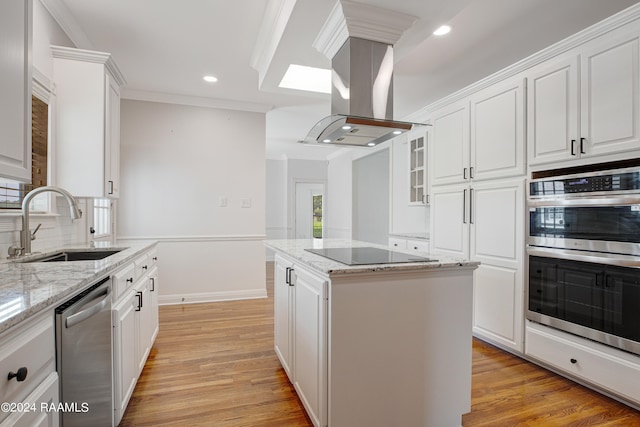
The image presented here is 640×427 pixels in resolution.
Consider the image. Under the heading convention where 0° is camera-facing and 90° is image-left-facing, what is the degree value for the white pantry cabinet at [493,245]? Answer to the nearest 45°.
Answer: approximately 45°

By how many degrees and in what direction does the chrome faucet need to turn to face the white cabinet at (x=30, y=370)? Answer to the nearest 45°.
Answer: approximately 90° to its right

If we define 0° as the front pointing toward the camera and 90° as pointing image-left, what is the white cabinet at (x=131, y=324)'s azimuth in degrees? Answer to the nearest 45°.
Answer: approximately 270°

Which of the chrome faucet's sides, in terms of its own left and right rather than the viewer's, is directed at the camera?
right

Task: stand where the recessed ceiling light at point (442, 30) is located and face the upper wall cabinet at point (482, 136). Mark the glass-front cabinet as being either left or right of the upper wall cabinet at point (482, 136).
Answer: left

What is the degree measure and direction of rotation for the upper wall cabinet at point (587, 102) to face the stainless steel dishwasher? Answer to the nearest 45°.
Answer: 0° — it already faces it

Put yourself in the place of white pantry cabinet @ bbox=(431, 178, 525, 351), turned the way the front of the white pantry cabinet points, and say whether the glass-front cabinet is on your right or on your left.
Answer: on your right

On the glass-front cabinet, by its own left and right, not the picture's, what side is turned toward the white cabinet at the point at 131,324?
front

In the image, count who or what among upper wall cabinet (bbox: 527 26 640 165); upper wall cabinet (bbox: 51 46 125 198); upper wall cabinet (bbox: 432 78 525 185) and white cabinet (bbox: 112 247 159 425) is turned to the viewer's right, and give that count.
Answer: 2

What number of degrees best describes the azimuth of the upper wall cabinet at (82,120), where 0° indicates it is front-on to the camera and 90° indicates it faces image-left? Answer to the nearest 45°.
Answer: approximately 270°

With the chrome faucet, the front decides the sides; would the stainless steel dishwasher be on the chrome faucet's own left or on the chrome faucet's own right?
on the chrome faucet's own right

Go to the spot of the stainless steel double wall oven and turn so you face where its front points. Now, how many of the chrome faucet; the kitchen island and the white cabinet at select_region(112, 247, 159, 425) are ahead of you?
3

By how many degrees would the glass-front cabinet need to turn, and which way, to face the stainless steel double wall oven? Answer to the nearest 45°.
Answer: approximately 90° to its left

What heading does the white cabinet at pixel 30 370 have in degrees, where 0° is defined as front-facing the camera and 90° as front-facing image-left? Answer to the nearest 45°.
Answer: approximately 315°

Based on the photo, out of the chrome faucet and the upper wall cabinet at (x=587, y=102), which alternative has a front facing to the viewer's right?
the chrome faucet

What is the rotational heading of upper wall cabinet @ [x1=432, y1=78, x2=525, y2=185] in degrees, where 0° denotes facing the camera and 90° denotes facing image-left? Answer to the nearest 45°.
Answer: approximately 45°
